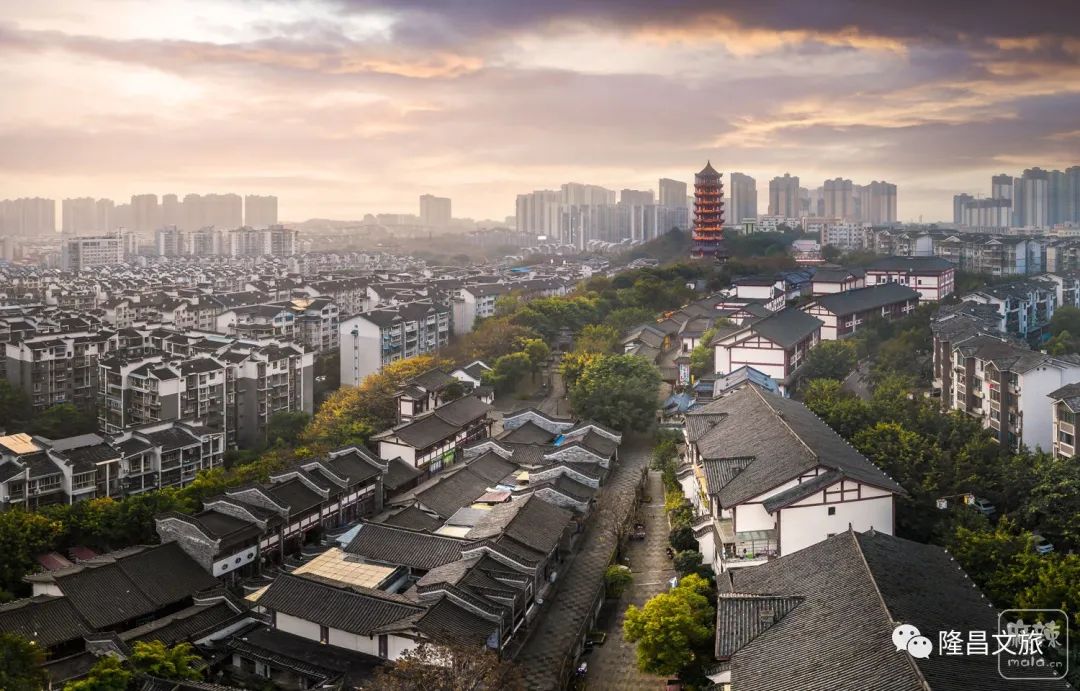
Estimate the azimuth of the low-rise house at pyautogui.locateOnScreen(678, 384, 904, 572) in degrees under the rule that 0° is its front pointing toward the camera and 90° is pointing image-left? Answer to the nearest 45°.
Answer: approximately 90°

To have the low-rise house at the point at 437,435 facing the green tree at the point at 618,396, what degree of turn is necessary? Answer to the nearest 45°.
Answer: approximately 45° to its left

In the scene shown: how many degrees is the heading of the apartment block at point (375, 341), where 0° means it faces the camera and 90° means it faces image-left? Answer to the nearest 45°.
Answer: approximately 315°

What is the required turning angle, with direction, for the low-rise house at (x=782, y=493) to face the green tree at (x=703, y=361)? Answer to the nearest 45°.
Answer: approximately 90° to its right

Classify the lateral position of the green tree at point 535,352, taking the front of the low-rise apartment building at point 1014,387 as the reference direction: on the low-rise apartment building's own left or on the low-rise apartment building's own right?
on the low-rise apartment building's own right

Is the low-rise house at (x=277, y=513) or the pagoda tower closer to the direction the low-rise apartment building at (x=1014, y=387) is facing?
the low-rise house

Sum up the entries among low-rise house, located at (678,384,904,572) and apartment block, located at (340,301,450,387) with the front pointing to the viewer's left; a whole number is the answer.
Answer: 1

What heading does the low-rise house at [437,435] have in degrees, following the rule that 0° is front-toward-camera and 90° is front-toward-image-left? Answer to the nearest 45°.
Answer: approximately 315°

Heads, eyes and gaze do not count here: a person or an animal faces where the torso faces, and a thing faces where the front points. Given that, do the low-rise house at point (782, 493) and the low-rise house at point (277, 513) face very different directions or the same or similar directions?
very different directions
